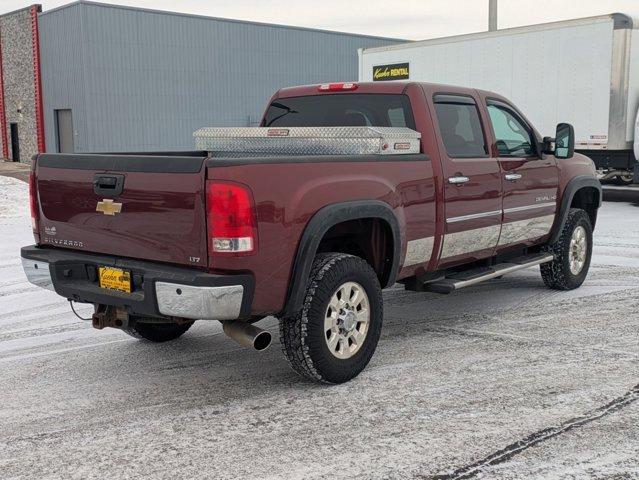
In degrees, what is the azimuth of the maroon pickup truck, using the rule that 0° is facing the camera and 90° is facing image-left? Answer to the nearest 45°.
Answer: approximately 225°

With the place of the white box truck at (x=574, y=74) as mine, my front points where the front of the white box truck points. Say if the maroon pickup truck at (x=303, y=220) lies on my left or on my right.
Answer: on my right

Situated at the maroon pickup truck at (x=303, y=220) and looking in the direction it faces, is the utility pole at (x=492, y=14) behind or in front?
in front

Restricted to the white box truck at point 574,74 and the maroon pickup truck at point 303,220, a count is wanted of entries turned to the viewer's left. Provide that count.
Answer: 0

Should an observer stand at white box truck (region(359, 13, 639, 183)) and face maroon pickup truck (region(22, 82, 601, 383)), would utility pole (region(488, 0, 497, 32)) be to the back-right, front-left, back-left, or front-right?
back-right

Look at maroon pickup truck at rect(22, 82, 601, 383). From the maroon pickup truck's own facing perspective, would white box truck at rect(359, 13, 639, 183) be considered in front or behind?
in front

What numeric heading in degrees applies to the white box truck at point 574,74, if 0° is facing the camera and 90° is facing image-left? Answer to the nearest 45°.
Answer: approximately 315°
